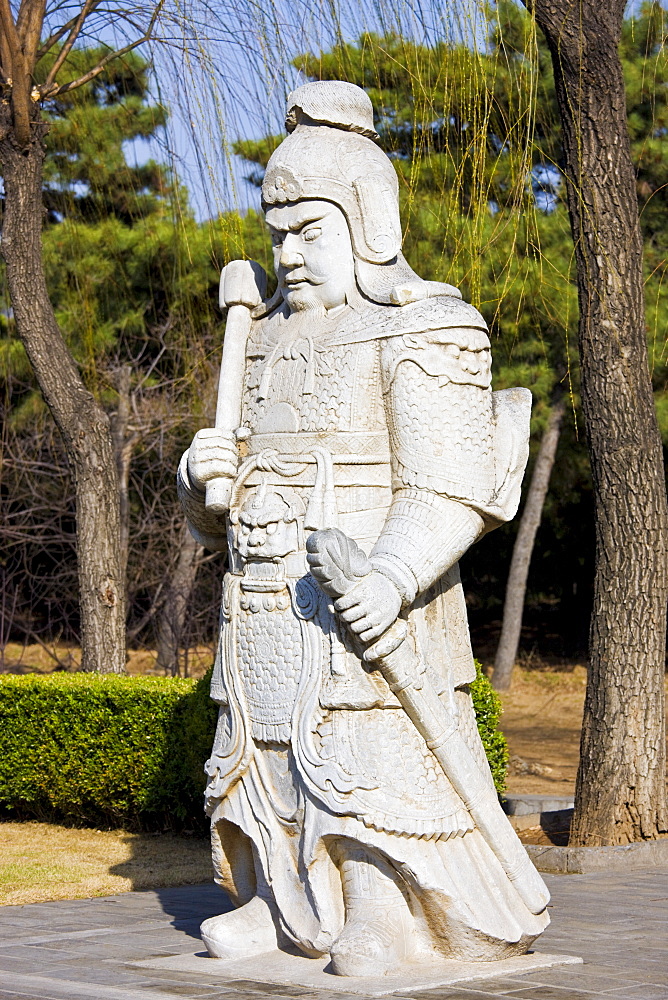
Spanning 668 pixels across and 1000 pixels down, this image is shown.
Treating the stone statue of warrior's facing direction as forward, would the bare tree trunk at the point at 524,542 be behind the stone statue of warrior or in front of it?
behind

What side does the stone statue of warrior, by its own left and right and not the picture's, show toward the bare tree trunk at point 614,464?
back

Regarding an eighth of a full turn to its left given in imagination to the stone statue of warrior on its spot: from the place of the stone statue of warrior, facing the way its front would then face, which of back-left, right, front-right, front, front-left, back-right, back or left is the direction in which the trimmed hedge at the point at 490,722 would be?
back

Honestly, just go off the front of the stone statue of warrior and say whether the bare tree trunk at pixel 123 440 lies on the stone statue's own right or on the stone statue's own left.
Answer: on the stone statue's own right

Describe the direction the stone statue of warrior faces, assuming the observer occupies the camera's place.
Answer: facing the viewer and to the left of the viewer

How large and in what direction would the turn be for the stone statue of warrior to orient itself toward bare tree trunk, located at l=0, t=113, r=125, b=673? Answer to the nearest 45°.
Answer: approximately 90° to its right

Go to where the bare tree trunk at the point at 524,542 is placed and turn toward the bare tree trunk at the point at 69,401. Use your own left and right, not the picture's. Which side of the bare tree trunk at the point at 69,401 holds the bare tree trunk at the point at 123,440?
right

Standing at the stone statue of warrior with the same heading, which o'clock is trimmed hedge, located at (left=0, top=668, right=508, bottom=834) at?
The trimmed hedge is roughly at 4 o'clock from the stone statue of warrior.

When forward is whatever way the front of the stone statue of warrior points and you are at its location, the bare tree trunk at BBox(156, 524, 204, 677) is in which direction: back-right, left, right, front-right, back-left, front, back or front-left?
back-right
